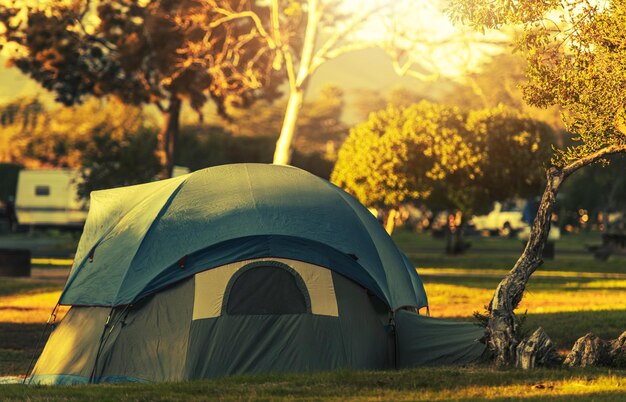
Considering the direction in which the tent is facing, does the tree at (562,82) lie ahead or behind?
behind
